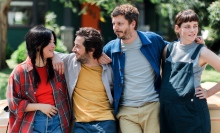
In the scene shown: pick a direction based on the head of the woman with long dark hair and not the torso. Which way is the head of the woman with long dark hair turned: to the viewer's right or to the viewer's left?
to the viewer's right

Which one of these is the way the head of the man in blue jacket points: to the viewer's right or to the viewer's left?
to the viewer's left

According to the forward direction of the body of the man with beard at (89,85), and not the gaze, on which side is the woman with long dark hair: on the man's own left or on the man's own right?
on the man's own right

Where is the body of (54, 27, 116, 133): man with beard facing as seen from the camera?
toward the camera
